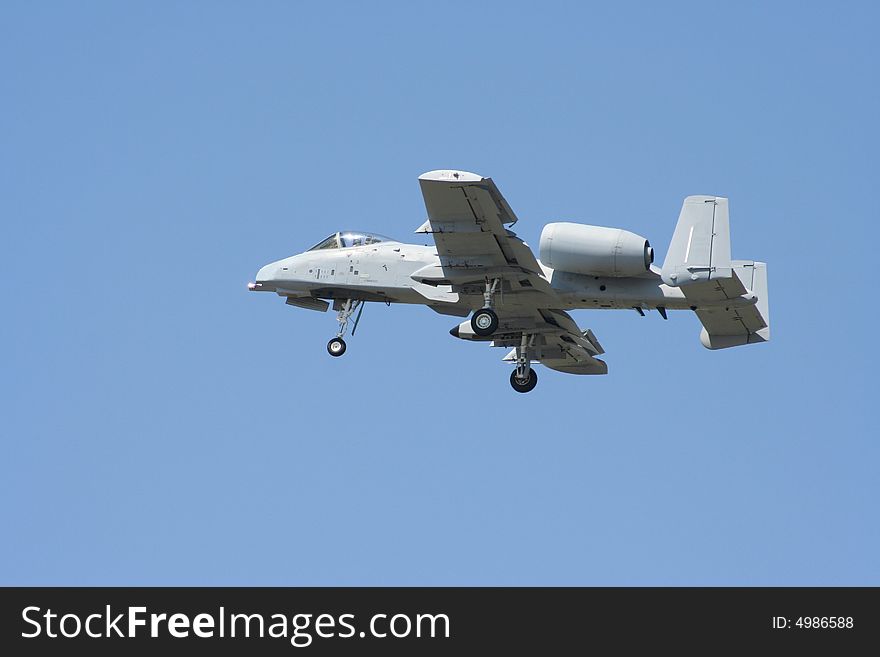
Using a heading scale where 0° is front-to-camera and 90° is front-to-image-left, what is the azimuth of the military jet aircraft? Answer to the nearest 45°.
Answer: approximately 90°
